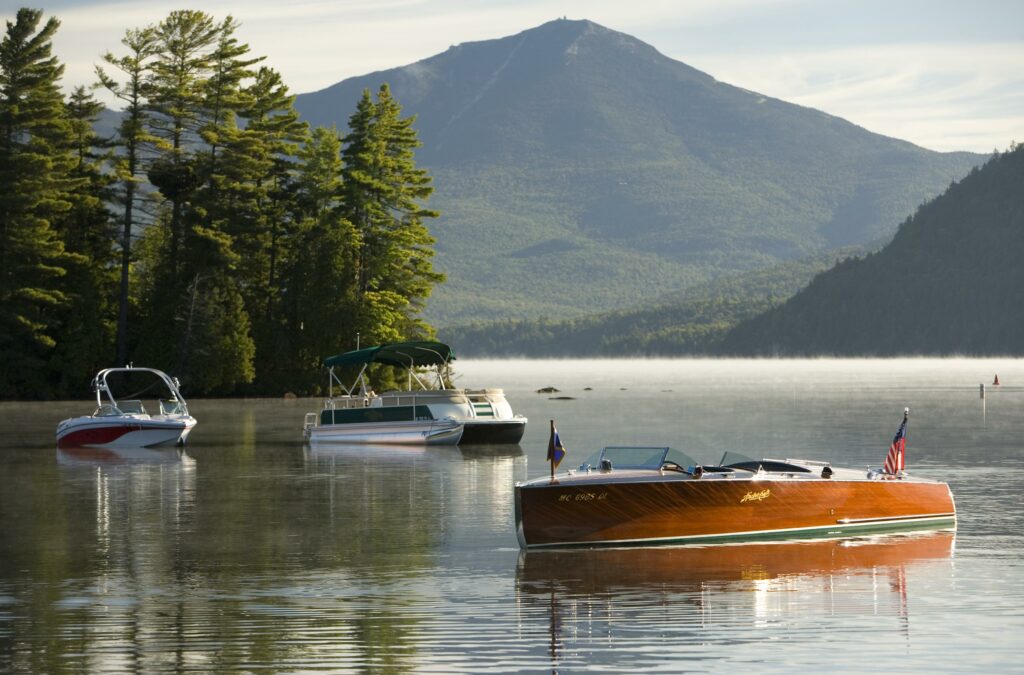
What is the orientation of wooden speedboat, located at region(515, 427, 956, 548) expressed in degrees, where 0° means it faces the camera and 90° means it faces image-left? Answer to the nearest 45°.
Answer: approximately 90°
